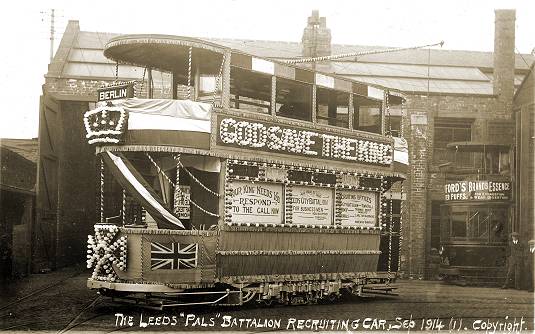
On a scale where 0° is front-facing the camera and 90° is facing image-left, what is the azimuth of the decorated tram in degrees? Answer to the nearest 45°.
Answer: approximately 45°

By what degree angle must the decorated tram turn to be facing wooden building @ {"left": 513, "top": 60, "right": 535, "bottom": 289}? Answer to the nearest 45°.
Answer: approximately 180°

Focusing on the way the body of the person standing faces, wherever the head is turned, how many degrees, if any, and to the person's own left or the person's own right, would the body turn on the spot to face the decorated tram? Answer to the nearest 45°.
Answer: approximately 45° to the person's own right

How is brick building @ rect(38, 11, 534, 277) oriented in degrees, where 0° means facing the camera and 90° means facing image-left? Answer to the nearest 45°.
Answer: approximately 0°

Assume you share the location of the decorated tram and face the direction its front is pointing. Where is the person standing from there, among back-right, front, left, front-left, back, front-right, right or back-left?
back

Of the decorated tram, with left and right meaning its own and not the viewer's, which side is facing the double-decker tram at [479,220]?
back

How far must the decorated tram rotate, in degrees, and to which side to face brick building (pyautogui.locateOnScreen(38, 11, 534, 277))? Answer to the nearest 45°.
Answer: approximately 180°

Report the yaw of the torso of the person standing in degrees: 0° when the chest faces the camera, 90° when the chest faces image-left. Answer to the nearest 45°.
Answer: approximately 0°
